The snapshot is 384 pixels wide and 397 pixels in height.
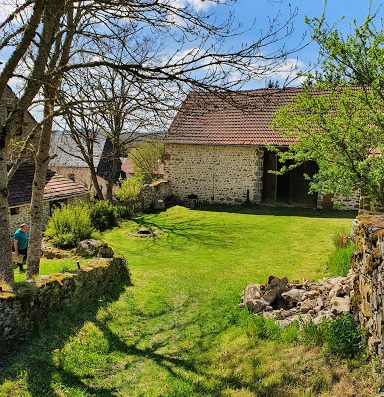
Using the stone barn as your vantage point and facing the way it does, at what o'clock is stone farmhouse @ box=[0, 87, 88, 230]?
The stone farmhouse is roughly at 2 o'clock from the stone barn.

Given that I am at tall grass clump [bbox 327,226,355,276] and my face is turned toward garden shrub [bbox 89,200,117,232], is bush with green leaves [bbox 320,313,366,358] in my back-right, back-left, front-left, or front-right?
back-left

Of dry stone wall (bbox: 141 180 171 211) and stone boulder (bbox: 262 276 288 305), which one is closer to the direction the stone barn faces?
the stone boulder

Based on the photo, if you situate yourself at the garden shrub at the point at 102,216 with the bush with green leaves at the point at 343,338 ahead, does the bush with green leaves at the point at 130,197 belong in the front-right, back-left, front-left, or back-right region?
back-left

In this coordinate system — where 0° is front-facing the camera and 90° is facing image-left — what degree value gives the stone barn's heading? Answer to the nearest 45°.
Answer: approximately 0°

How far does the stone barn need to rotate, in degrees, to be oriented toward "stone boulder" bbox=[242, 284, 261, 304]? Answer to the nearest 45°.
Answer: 0° — it already faces it

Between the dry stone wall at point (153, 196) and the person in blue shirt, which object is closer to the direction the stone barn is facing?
the person in blue shirt

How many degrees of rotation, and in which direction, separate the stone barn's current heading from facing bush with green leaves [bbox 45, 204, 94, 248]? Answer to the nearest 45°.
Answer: approximately 45° to its right
